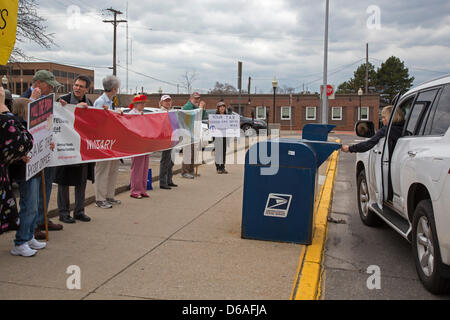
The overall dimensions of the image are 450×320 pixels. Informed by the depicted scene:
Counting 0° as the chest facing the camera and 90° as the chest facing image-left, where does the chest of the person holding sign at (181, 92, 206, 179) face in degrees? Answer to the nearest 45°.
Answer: approximately 315°

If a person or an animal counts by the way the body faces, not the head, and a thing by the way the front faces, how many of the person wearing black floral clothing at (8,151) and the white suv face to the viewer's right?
1

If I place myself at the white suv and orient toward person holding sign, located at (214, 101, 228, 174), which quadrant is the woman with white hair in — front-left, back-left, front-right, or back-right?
front-left

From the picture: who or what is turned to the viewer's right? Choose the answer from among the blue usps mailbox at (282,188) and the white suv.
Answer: the blue usps mailbox

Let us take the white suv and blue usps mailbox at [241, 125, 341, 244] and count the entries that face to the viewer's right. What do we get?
1

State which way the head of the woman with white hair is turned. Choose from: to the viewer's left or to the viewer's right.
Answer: to the viewer's right

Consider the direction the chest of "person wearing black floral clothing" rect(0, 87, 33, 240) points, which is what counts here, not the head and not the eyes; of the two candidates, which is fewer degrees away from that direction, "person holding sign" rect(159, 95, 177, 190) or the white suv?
the white suv

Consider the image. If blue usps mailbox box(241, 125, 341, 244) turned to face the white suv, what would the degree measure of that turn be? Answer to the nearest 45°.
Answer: approximately 45° to its right

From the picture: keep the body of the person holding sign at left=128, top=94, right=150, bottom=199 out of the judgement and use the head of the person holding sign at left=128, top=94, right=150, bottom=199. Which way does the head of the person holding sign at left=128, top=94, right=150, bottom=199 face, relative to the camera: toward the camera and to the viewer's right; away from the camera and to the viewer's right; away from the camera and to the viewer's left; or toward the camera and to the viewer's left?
toward the camera and to the viewer's right

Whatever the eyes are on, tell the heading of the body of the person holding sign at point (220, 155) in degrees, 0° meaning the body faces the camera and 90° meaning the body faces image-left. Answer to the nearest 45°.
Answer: approximately 315°

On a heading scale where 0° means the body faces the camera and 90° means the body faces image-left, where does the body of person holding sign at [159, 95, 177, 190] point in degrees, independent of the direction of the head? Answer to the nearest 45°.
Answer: approximately 315°

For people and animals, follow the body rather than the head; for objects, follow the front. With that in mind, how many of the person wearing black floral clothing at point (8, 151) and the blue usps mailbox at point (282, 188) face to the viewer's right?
2

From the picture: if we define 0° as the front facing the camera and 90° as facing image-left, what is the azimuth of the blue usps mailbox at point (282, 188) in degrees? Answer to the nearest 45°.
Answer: approximately 270°
